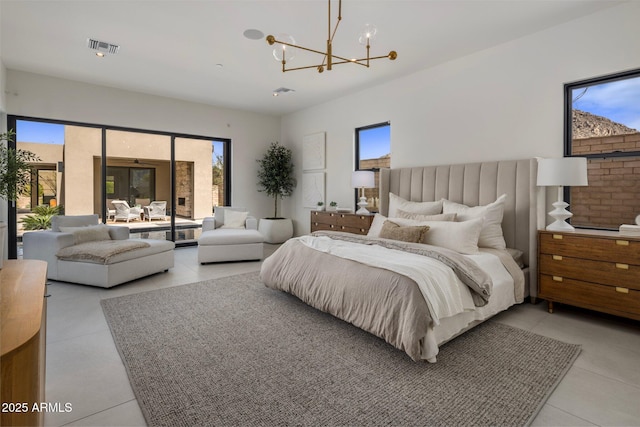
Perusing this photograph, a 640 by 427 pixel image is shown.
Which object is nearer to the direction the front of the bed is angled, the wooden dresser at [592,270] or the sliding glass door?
the sliding glass door

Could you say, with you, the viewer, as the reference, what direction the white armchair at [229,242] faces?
facing the viewer

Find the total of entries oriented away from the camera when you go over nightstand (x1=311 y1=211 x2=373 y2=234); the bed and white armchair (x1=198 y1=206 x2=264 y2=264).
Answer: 0

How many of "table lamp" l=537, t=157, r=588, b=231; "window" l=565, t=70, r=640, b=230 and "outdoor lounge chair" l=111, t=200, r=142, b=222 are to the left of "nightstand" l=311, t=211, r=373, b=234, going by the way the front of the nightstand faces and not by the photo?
2

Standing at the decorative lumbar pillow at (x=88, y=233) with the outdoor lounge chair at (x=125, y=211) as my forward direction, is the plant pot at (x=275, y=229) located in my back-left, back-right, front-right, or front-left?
front-right

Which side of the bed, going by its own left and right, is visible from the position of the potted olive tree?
right

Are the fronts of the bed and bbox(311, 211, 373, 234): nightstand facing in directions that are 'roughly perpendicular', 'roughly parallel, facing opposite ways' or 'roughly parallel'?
roughly parallel

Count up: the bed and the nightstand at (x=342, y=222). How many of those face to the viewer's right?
0

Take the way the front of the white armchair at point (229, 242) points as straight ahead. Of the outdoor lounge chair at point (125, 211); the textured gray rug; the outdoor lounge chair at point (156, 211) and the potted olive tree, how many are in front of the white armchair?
1

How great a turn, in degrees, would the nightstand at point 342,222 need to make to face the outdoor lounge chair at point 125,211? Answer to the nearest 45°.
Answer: approximately 45° to its right

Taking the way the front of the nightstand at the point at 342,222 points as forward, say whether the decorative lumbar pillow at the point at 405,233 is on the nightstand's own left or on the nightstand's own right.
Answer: on the nightstand's own left

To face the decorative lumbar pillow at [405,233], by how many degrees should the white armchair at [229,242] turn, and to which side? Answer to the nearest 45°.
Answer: approximately 45° to its left

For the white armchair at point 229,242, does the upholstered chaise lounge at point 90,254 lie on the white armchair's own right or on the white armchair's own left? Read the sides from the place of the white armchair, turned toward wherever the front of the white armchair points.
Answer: on the white armchair's own right

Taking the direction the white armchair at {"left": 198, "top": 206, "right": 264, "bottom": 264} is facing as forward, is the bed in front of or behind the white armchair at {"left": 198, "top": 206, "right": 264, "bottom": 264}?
in front

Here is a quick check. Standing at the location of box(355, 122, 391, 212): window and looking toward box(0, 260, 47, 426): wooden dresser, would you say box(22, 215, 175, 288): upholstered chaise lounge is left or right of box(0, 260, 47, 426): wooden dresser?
right
